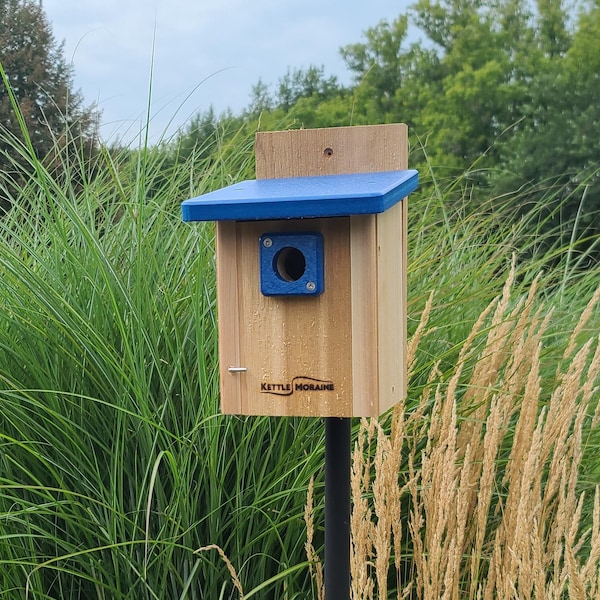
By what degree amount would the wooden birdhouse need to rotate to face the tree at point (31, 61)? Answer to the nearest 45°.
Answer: approximately 180°

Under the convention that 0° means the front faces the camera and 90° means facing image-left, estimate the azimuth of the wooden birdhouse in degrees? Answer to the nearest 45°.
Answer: approximately 0°
